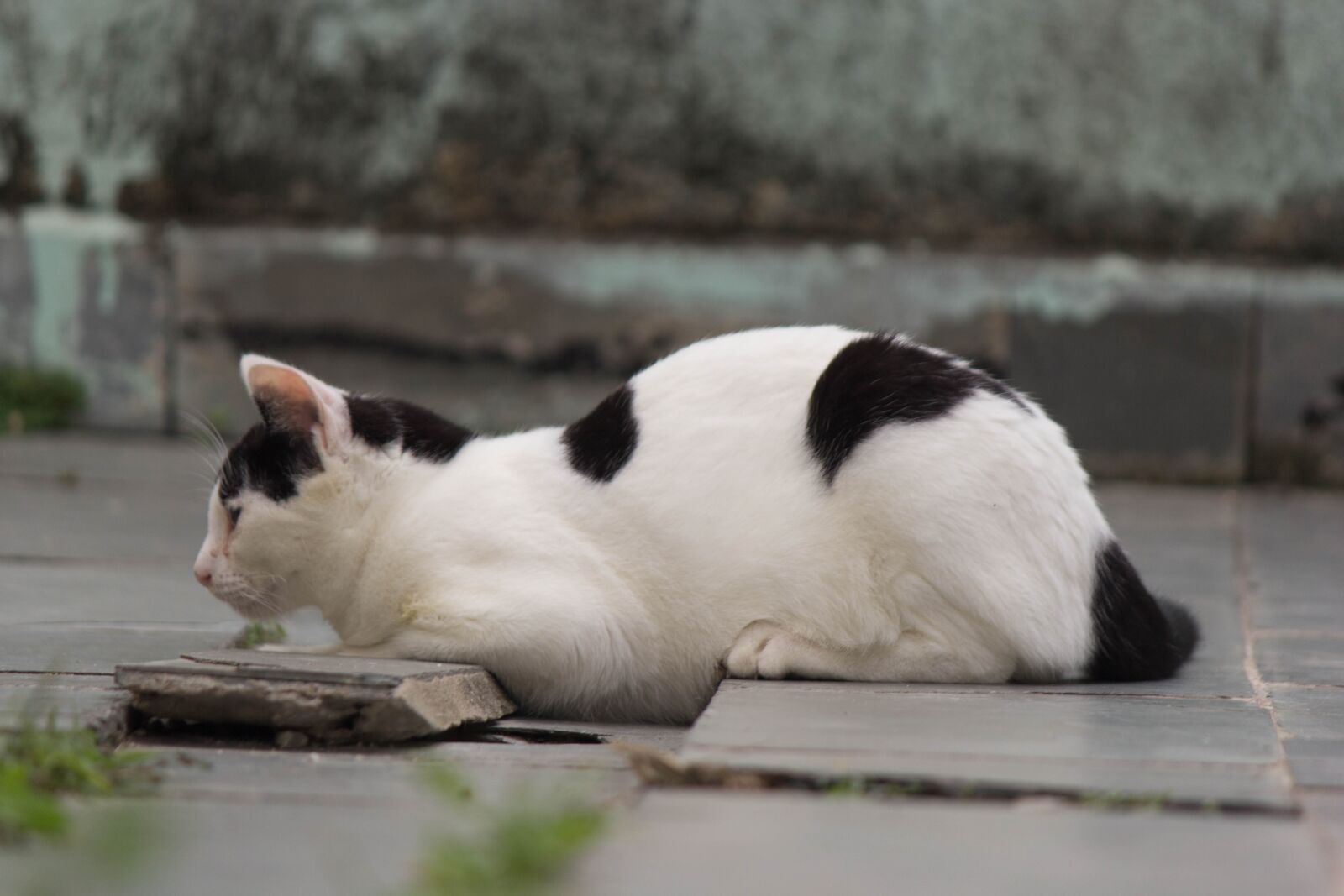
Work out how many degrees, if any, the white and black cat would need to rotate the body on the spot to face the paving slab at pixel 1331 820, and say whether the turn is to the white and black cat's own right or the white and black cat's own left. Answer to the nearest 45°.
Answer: approximately 135° to the white and black cat's own left

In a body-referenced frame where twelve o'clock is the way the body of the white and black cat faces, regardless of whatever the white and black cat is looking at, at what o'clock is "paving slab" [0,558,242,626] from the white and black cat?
The paving slab is roughly at 1 o'clock from the white and black cat.

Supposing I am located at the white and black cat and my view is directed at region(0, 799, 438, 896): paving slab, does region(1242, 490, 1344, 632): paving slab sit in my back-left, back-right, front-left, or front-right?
back-left

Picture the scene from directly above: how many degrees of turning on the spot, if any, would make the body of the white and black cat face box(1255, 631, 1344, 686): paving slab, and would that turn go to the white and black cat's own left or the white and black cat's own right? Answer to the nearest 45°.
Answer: approximately 180°

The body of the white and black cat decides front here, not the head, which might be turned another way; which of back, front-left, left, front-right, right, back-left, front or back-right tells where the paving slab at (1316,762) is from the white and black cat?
back-left

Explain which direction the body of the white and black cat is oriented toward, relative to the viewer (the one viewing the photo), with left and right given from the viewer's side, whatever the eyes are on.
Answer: facing to the left of the viewer

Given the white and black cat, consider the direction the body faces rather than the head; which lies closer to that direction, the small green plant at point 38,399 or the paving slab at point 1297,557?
the small green plant

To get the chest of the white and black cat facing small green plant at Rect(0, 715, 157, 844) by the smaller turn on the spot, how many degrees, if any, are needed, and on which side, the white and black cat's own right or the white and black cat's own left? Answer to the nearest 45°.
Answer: approximately 45° to the white and black cat's own left

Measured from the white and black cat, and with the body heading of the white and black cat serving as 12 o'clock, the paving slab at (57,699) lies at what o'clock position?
The paving slab is roughly at 11 o'clock from the white and black cat.

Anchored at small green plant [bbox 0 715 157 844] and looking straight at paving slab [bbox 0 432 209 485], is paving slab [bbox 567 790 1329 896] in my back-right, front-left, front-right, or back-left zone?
back-right
